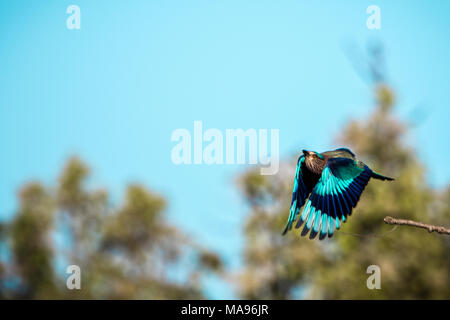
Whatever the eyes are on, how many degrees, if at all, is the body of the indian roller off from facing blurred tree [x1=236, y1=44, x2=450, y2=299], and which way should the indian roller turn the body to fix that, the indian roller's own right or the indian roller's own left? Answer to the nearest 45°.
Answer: approximately 135° to the indian roller's own right

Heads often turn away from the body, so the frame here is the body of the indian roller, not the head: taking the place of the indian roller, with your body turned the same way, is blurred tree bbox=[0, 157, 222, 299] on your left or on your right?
on your right

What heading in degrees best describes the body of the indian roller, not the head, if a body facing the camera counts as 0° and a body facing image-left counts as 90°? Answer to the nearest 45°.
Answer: approximately 45°
